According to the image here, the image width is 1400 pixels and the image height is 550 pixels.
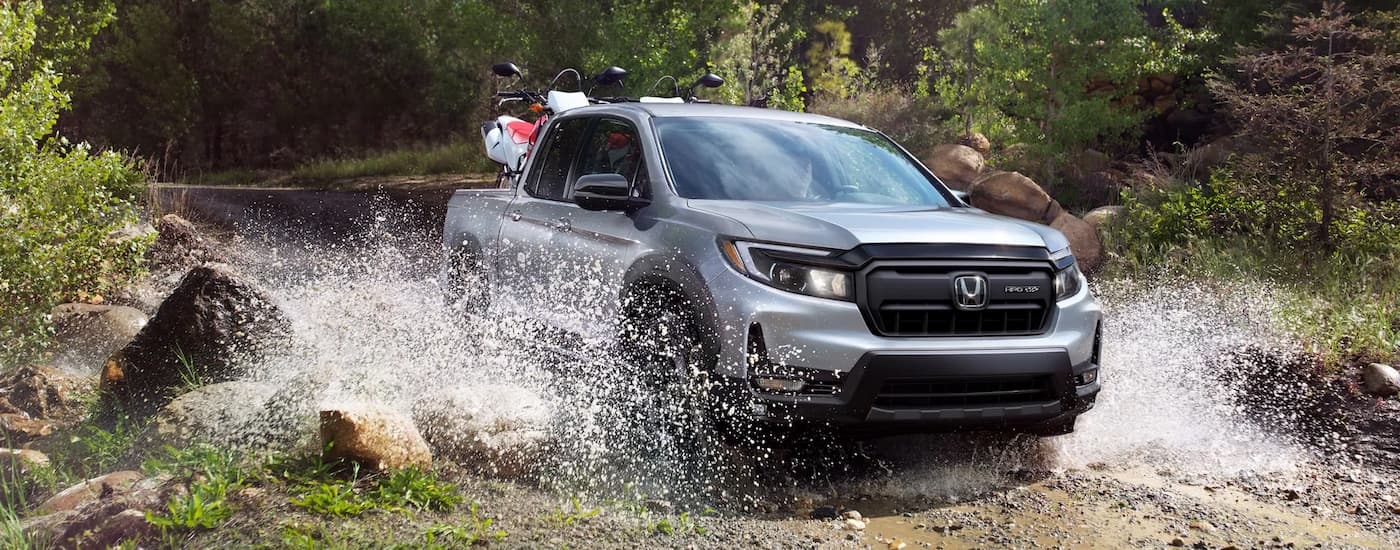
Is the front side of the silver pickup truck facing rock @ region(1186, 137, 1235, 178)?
no

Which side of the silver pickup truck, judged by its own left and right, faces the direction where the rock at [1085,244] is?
left

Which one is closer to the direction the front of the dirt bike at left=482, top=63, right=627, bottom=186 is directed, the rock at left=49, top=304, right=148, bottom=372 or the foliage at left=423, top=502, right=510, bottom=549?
the foliage

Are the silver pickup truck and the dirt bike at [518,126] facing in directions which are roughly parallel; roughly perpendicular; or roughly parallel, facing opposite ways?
roughly parallel

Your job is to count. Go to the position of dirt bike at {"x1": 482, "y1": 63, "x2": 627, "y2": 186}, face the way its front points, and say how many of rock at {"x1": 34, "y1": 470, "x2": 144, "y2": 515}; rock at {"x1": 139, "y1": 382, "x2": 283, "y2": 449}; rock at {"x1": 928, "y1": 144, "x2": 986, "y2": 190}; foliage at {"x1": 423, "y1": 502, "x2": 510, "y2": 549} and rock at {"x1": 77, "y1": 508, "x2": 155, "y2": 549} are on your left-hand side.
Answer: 1

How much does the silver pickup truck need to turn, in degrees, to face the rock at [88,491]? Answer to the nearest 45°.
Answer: approximately 135° to its right

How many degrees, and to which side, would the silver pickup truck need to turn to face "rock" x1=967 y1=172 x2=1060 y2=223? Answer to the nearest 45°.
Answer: approximately 135° to its left

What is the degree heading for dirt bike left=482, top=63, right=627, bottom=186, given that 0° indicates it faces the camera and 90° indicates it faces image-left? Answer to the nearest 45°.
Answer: approximately 315°

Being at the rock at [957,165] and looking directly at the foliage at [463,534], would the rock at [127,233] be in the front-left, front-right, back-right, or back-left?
front-right

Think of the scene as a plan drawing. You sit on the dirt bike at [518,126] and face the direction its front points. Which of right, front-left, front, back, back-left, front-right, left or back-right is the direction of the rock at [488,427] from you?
front-right

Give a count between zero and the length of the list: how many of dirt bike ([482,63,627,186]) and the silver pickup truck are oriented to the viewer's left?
0

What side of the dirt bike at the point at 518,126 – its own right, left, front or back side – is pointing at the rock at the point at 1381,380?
front

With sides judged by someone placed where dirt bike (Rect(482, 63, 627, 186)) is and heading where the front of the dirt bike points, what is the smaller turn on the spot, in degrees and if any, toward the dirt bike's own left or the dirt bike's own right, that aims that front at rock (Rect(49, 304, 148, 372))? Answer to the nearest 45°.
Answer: approximately 135° to the dirt bike's own right

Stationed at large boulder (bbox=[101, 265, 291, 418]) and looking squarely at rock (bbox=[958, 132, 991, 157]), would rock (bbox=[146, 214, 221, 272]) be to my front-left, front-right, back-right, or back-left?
front-left

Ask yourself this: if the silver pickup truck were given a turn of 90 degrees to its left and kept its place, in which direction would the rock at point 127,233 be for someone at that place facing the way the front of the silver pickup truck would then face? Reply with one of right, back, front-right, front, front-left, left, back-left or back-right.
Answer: left

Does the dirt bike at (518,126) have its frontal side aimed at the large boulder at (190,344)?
no
